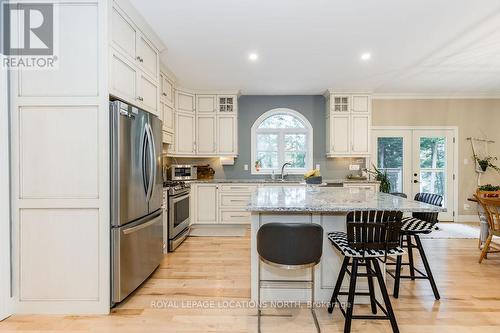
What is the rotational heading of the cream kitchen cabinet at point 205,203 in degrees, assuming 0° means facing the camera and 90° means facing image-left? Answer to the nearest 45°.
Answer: approximately 0°

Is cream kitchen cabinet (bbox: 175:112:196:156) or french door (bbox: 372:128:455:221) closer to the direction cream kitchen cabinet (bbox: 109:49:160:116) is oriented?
the french door

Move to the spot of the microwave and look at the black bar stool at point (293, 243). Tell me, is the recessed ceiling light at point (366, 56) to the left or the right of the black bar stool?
left

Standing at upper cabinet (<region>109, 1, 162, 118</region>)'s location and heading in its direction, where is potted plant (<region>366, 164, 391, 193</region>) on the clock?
The potted plant is roughly at 10 o'clock from the upper cabinet.

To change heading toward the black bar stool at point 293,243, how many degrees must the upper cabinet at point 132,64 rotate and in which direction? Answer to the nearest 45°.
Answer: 0° — it already faces it

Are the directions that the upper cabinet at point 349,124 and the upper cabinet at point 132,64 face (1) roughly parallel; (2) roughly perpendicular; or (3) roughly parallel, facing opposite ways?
roughly perpendicular

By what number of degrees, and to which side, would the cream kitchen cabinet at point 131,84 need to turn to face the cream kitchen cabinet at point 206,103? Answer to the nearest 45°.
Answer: approximately 90° to its left

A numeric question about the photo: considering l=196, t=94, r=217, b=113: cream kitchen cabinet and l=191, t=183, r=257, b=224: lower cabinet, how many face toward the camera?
2
